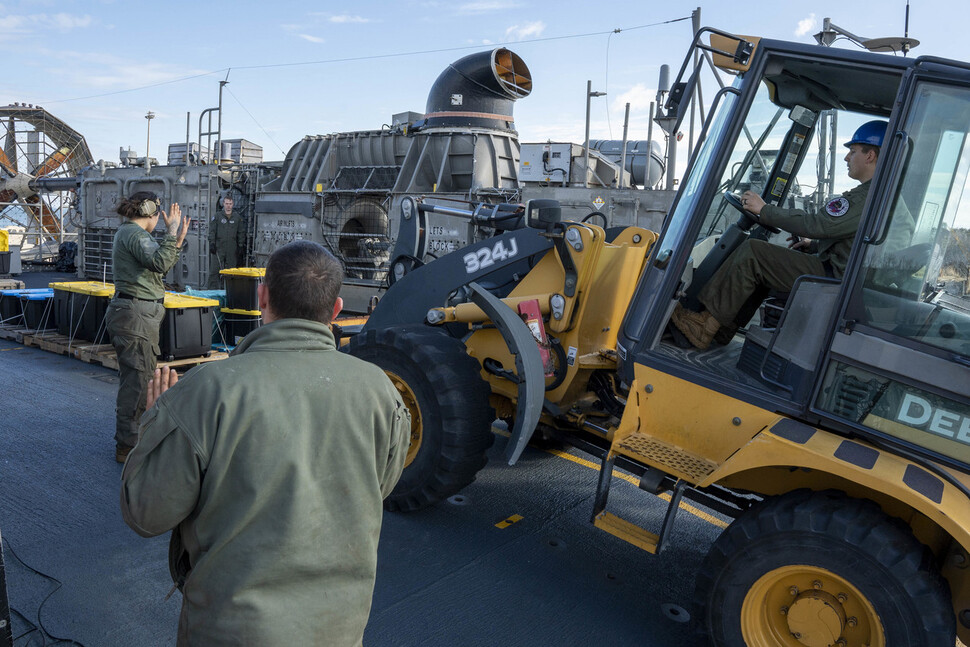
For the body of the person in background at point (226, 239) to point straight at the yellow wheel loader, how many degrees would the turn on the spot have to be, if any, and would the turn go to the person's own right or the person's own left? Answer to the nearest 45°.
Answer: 0° — they already face it

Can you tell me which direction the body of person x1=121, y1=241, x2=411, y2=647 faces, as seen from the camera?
away from the camera

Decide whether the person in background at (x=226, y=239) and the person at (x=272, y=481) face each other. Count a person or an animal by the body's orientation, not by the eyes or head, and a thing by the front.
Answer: yes

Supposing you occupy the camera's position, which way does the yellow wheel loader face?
facing away from the viewer and to the left of the viewer

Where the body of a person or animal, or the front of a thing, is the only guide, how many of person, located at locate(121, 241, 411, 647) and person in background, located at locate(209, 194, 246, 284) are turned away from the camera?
1

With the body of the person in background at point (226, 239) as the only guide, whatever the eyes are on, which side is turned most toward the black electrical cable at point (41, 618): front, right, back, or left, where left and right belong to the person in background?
front

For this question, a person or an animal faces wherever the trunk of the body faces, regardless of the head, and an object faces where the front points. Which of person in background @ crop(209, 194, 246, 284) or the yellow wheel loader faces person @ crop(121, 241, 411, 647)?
the person in background

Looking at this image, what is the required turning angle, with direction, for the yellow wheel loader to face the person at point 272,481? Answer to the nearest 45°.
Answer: approximately 90° to its left

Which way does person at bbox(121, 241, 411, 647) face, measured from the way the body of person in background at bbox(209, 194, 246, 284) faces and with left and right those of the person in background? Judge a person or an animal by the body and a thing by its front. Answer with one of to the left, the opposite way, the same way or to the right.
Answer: the opposite way

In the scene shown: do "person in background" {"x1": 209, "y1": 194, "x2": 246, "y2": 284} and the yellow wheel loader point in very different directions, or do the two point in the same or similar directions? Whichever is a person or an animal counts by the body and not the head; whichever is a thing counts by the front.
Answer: very different directions

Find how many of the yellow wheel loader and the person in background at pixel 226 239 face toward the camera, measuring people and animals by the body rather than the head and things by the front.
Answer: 1

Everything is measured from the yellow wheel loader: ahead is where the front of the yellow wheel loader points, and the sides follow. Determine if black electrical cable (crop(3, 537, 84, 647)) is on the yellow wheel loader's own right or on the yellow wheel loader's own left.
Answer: on the yellow wheel loader's own left

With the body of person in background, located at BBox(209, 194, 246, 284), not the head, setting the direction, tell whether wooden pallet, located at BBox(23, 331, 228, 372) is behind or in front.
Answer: in front

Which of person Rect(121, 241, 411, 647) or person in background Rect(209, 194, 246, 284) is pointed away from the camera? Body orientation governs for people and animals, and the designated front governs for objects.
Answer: the person

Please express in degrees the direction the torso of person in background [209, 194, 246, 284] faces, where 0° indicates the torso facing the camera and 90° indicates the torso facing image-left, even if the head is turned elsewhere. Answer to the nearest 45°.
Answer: approximately 0°
